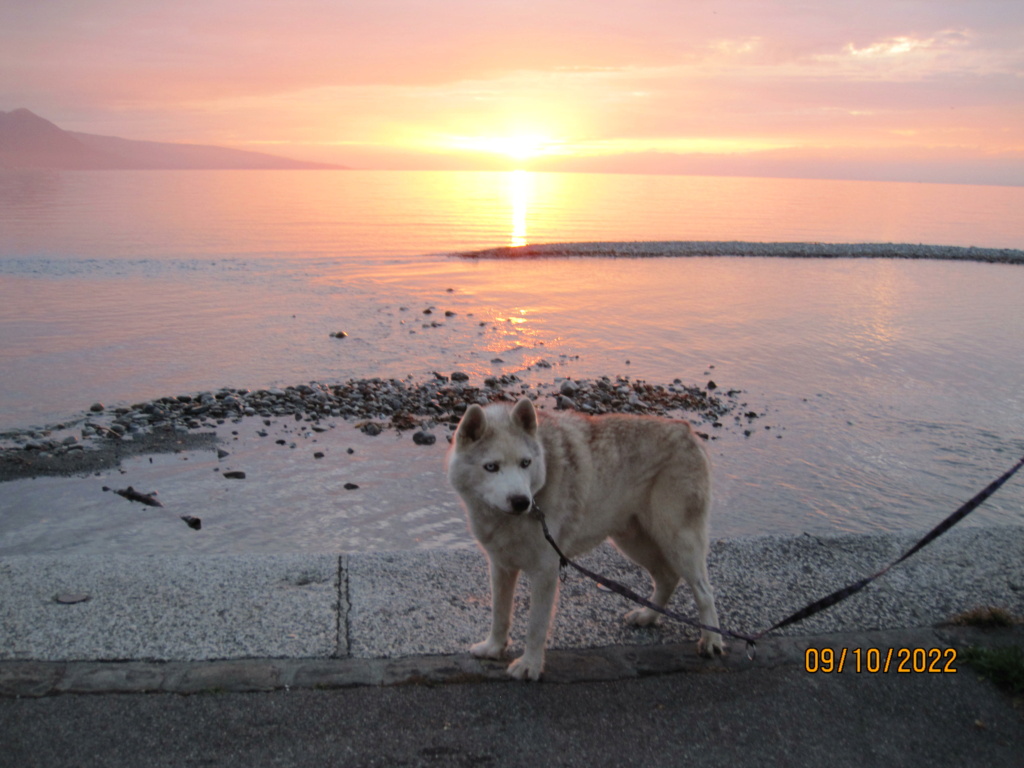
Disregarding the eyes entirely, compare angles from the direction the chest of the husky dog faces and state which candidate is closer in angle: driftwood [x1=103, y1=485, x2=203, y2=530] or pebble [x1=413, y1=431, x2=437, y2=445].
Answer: the driftwood

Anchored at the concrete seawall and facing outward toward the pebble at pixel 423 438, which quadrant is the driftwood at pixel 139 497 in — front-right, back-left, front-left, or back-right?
front-left

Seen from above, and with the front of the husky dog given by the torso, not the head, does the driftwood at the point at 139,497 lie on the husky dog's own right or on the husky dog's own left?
on the husky dog's own right

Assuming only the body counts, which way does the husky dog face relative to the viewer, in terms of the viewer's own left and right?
facing the viewer and to the left of the viewer

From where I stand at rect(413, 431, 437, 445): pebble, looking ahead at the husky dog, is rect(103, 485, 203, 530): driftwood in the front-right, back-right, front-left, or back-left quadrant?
front-right

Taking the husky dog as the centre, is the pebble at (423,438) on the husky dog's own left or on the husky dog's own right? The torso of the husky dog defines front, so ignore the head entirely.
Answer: on the husky dog's own right

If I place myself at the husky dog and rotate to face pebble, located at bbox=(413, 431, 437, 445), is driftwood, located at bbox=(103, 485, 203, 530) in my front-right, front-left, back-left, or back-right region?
front-left

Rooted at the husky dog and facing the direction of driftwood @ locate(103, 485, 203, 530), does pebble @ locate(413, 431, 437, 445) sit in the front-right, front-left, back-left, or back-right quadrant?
front-right
